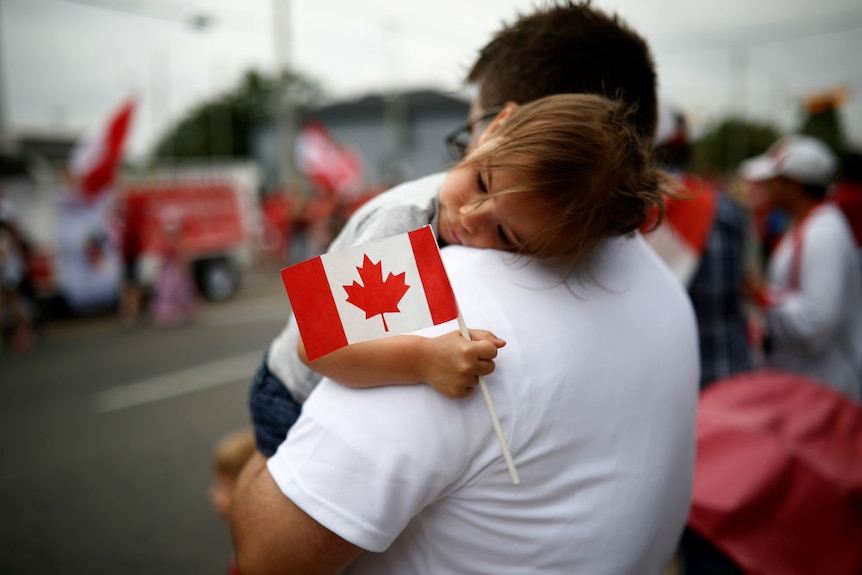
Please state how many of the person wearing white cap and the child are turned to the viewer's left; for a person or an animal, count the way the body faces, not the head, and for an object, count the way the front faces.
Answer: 1

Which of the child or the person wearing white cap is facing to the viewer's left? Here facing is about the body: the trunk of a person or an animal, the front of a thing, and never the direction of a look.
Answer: the person wearing white cap

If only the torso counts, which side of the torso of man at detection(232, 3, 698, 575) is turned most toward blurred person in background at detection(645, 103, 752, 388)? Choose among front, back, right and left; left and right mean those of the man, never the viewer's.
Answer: right

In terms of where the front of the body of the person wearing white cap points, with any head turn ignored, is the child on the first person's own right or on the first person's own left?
on the first person's own left

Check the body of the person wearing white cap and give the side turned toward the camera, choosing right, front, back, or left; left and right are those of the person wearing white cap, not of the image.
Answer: left

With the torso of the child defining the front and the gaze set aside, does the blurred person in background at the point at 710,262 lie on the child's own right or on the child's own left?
on the child's own left

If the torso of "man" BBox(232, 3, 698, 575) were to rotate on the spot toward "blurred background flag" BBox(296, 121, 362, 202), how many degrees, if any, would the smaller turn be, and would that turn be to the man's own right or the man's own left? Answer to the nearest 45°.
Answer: approximately 45° to the man's own right

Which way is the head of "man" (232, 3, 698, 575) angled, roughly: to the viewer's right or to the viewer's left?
to the viewer's left

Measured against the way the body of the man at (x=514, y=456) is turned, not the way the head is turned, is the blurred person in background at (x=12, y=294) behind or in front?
in front

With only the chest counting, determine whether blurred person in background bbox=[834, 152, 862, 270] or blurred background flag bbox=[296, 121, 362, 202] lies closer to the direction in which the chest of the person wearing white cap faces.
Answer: the blurred background flag

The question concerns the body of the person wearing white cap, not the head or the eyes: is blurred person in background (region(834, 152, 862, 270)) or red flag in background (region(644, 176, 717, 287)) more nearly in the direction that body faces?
the red flag in background

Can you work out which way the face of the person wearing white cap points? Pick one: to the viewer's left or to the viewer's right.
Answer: to the viewer's left
